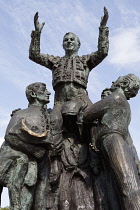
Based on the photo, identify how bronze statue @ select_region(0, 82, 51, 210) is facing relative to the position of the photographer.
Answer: facing the viewer and to the right of the viewer

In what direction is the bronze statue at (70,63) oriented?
toward the camera

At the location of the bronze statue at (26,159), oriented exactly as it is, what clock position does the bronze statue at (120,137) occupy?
the bronze statue at (120,137) is roughly at 11 o'clock from the bronze statue at (26,159).
